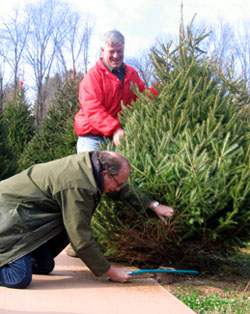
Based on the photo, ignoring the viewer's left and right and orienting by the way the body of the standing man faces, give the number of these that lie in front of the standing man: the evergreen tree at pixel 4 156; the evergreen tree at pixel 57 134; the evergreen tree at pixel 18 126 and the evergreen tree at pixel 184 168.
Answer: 1

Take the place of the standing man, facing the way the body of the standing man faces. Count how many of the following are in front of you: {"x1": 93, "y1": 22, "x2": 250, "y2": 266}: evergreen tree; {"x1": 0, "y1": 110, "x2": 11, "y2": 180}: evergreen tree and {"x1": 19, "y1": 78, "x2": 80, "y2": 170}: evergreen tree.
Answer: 1

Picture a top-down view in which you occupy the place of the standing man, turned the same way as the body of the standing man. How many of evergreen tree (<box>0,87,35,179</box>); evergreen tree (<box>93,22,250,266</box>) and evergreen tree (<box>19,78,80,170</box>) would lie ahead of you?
1

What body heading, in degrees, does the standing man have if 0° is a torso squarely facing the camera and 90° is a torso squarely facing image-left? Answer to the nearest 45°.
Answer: approximately 315°

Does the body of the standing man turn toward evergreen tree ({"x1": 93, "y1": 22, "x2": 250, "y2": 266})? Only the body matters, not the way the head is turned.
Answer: yes
